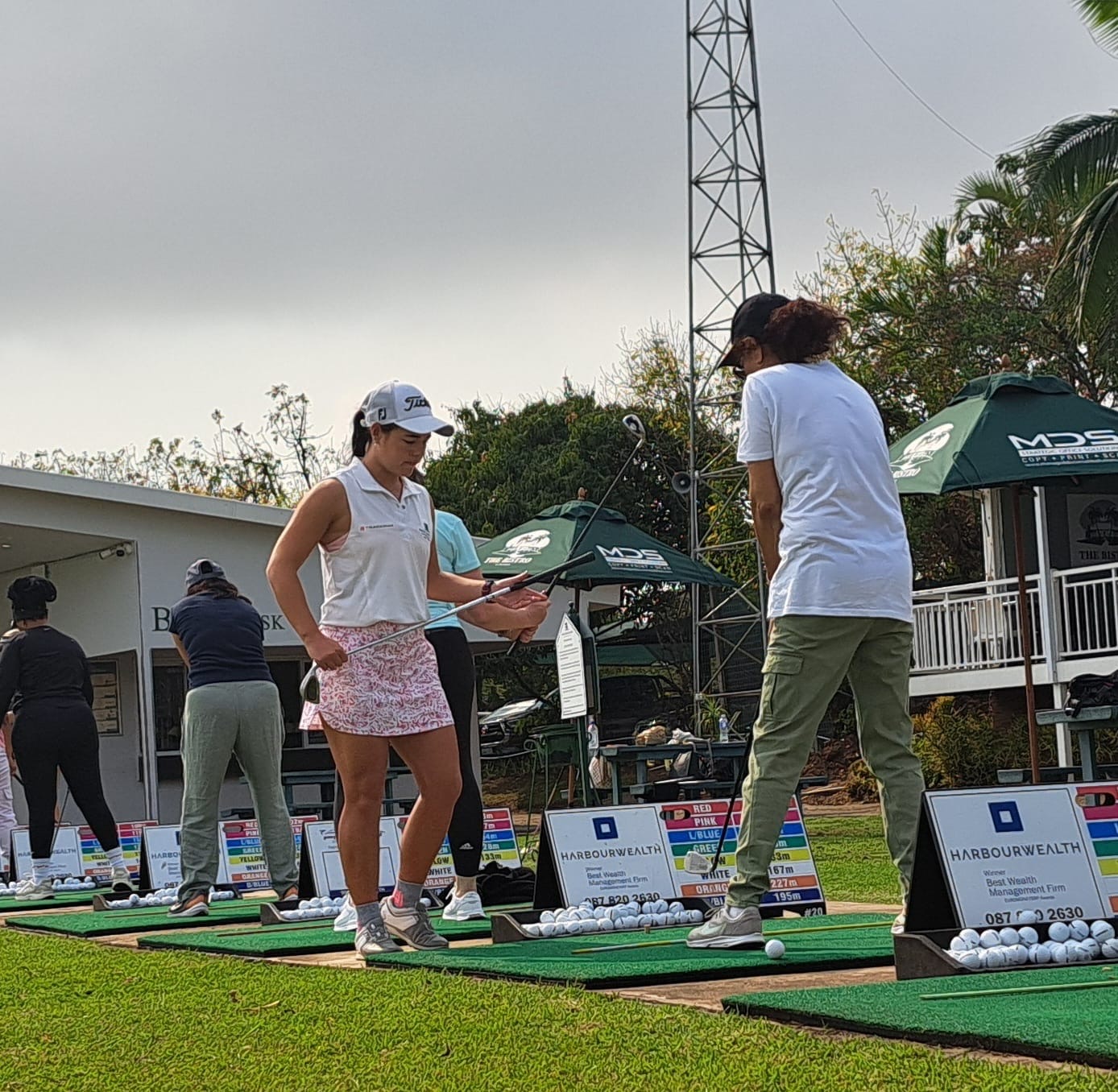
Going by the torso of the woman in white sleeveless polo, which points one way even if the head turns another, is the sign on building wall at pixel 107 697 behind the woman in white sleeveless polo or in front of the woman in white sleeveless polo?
behind

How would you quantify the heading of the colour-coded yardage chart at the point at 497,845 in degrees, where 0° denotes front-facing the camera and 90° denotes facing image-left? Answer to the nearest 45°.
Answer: approximately 0°

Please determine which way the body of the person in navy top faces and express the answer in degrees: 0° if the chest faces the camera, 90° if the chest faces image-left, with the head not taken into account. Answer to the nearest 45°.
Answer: approximately 180°

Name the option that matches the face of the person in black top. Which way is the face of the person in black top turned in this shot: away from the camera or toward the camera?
away from the camera

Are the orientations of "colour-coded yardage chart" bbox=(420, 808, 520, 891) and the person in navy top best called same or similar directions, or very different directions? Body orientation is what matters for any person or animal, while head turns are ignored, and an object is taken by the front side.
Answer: very different directions

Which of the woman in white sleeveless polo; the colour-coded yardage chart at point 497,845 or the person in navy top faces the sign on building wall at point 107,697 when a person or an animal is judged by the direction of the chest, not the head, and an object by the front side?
the person in navy top
